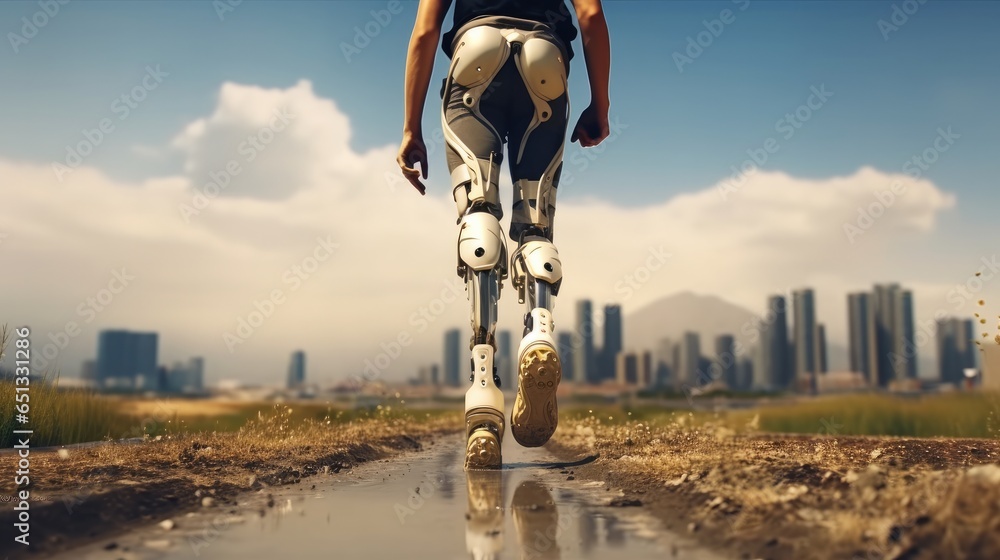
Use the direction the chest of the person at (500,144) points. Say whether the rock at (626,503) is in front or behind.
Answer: behind

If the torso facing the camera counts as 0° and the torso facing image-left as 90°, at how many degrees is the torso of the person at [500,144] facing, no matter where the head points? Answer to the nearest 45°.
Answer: approximately 180°
